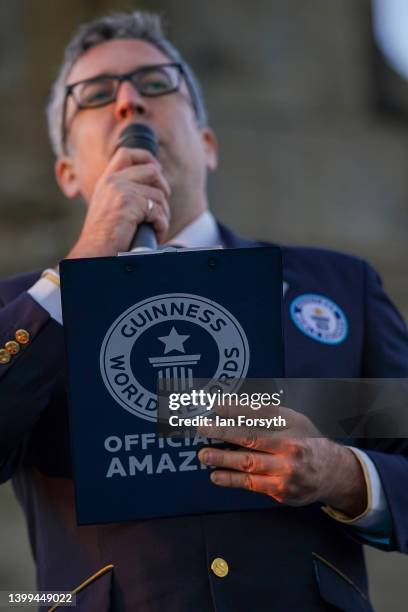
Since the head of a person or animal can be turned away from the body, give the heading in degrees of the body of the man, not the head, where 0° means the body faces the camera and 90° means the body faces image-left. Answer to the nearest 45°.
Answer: approximately 0°
